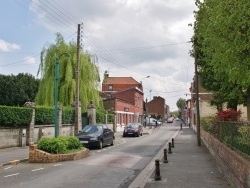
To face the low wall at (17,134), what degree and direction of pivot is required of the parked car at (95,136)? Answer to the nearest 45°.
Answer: approximately 45° to its right

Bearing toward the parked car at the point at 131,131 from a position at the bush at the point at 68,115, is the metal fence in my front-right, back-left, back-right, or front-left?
back-right

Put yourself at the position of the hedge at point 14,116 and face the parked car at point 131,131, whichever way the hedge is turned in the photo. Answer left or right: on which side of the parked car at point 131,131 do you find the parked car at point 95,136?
right

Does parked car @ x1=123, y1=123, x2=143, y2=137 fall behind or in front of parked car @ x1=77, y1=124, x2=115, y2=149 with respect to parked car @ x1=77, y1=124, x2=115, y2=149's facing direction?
behind

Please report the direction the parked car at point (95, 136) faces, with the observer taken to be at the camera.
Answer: facing the viewer and to the left of the viewer

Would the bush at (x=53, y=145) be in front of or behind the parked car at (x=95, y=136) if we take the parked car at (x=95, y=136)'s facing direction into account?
in front

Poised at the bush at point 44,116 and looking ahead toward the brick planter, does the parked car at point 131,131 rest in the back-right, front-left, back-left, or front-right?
back-left

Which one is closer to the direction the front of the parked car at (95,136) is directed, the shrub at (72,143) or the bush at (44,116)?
the shrub

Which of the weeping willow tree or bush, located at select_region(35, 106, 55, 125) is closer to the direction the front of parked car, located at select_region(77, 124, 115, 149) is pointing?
the bush

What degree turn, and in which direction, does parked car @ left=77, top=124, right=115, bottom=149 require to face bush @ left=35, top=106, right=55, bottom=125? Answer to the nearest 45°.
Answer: approximately 90° to its right

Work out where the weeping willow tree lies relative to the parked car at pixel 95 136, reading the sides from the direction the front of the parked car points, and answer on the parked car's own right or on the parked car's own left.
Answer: on the parked car's own right

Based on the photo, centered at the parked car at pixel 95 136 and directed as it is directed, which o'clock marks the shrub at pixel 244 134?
The shrub is roughly at 10 o'clock from the parked car.
